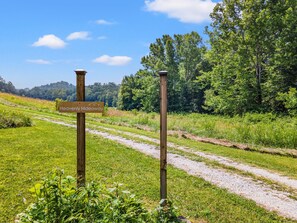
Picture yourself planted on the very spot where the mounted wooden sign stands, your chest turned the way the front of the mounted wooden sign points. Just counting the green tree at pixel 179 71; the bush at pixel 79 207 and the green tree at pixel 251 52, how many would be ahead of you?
1

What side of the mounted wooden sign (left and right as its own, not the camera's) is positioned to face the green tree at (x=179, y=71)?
back

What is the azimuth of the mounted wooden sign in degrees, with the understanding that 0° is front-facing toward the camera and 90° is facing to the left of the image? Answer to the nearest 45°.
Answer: approximately 0°

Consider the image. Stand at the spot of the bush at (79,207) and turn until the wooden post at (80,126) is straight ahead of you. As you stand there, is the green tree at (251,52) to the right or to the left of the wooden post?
right

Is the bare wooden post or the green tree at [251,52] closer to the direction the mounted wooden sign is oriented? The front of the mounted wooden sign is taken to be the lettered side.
the bare wooden post

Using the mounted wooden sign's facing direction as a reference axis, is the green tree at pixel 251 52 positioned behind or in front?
behind

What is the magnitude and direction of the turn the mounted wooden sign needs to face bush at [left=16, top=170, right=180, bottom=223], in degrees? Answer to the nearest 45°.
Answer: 0° — it already faces it

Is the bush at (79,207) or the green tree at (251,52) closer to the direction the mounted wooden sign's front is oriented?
the bush

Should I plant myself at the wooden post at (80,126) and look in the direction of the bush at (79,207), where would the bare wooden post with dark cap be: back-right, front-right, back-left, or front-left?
front-left

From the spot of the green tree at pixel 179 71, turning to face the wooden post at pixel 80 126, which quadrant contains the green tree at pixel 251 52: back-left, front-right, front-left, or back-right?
front-left

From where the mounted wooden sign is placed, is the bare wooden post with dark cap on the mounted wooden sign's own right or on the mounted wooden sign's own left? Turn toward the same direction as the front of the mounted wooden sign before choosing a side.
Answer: on the mounted wooden sign's own left
